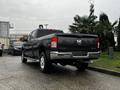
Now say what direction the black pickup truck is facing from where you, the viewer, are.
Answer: facing away from the viewer and to the left of the viewer

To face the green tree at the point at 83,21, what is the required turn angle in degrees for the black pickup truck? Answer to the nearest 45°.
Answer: approximately 45° to its right
